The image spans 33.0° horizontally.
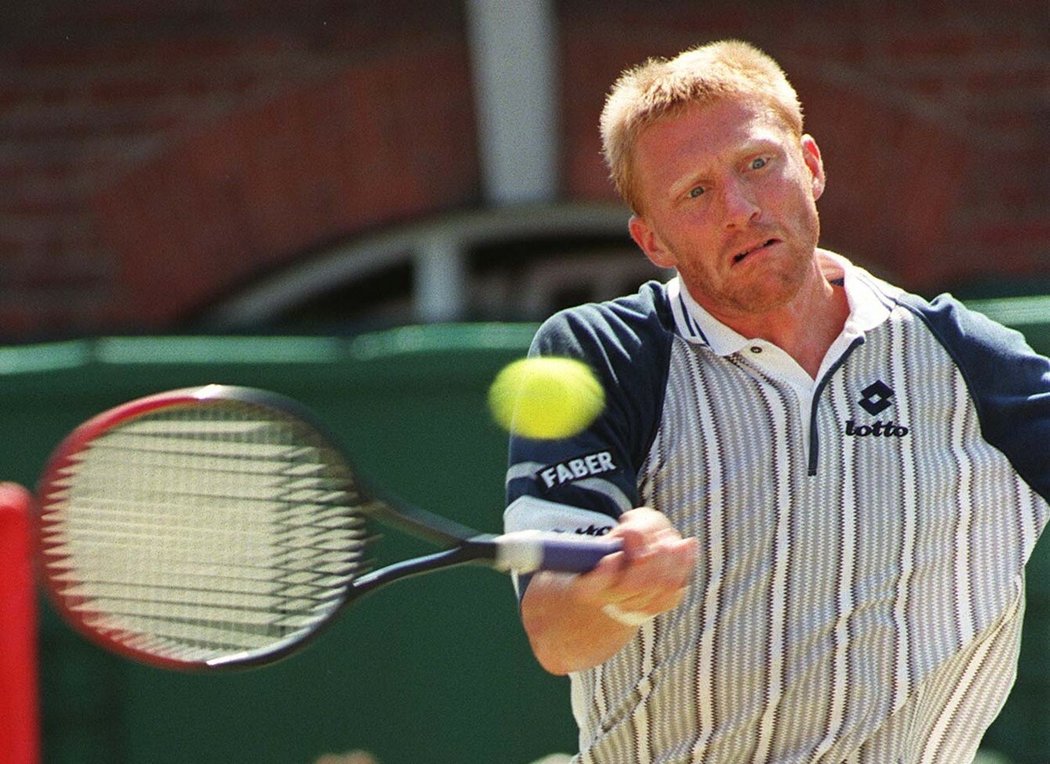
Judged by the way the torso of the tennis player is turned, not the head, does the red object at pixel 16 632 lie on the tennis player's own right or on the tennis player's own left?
on the tennis player's own right

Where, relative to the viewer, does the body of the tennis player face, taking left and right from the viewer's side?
facing the viewer
